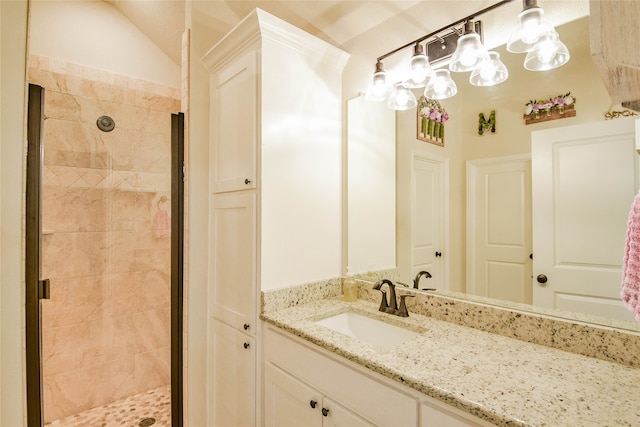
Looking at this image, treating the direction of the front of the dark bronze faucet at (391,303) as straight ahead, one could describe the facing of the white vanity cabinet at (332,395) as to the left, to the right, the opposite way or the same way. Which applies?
the same way

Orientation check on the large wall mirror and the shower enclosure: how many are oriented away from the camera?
0

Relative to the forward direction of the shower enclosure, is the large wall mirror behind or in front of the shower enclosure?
in front

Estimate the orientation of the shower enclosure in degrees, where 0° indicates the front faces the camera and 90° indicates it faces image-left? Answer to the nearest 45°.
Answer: approximately 315°

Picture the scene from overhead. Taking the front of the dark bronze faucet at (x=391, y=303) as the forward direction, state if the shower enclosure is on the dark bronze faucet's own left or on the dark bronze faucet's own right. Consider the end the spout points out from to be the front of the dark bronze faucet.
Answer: on the dark bronze faucet's own right

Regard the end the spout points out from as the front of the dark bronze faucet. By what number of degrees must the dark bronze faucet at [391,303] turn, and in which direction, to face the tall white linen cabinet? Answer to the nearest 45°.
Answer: approximately 45° to its right

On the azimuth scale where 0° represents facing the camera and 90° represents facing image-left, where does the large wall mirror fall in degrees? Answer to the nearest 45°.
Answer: approximately 45°

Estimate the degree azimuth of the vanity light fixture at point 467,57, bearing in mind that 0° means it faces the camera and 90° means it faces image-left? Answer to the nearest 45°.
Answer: approximately 45°

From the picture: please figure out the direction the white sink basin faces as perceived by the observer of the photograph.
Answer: facing the viewer and to the left of the viewer

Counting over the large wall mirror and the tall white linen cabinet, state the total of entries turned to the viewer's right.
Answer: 0

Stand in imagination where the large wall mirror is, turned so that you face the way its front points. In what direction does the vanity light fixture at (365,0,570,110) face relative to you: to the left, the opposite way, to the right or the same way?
the same way
